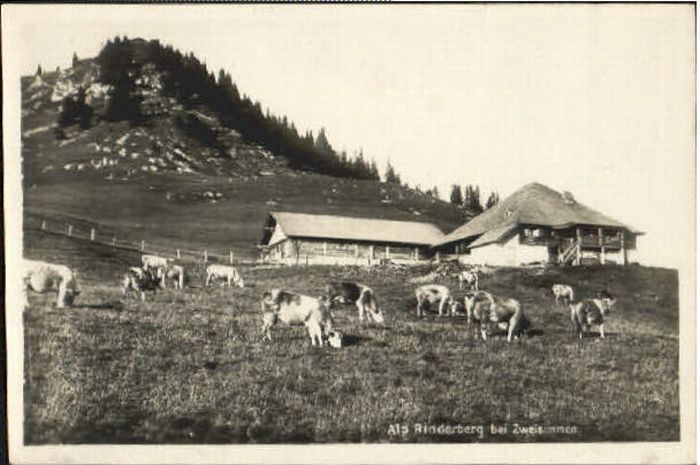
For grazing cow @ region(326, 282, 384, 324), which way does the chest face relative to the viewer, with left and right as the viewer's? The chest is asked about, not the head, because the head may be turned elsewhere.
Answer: facing to the right of the viewer

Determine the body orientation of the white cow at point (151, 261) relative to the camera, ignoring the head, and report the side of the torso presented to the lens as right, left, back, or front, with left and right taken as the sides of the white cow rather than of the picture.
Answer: right
